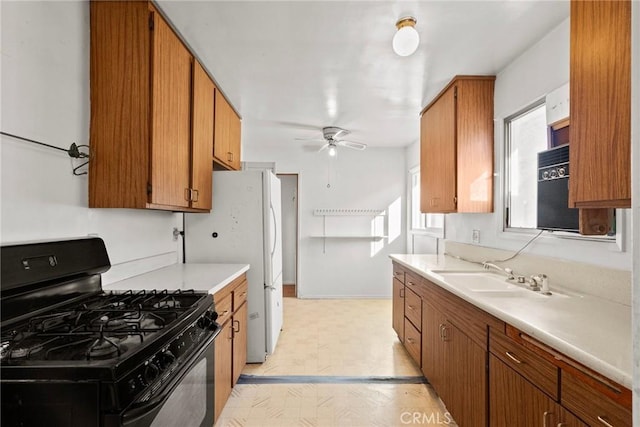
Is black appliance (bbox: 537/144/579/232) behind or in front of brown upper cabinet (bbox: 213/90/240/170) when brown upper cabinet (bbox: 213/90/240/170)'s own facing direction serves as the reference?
in front

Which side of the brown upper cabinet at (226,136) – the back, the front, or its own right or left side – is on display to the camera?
right

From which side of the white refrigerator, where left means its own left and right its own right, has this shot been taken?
right

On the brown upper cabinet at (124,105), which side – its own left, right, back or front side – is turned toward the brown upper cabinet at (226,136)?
left

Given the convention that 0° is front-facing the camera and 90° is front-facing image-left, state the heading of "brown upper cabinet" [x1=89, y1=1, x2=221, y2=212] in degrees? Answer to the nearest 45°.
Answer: approximately 315°

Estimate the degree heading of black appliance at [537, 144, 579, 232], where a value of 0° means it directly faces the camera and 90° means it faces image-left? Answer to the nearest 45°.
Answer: approximately 45°

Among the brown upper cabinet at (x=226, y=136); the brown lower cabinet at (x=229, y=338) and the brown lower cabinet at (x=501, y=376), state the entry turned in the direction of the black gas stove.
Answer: the brown lower cabinet at (x=501, y=376)

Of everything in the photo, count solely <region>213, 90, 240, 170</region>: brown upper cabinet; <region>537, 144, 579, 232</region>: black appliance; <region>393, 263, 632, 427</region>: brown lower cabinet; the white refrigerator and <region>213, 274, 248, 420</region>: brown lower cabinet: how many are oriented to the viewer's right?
3

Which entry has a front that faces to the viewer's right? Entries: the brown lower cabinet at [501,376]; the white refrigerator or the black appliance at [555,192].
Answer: the white refrigerator

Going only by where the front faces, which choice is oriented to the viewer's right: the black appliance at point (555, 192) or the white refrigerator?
the white refrigerator

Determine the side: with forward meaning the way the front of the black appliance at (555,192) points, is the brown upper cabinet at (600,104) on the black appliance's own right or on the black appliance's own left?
on the black appliance's own left

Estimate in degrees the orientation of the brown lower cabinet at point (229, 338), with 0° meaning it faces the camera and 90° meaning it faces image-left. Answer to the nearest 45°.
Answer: approximately 270°

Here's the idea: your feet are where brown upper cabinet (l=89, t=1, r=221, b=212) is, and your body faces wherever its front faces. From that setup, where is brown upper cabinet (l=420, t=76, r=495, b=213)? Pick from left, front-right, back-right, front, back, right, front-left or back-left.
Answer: front-left

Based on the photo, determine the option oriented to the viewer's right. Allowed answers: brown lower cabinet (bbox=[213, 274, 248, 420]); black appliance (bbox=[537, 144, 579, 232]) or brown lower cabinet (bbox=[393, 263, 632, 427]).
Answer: brown lower cabinet (bbox=[213, 274, 248, 420])
